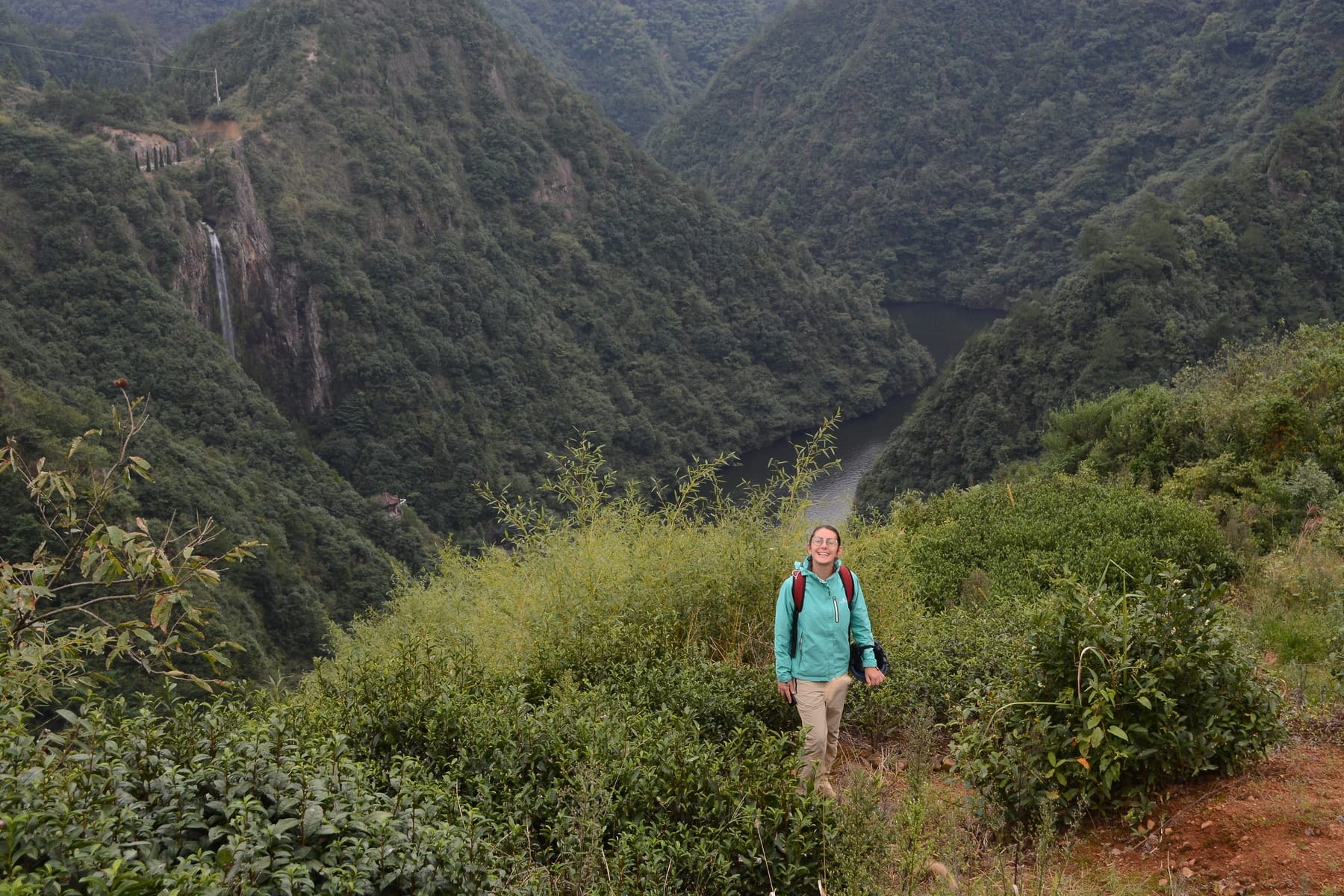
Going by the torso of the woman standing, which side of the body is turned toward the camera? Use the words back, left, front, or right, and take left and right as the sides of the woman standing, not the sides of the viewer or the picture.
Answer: front

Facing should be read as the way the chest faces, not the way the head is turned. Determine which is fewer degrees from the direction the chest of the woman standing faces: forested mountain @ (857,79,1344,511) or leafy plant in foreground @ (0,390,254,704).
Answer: the leafy plant in foreground

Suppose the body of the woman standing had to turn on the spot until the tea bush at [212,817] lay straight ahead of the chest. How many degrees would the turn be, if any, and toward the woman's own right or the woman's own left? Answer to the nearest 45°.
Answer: approximately 45° to the woman's own right

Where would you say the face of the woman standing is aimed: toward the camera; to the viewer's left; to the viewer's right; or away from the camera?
toward the camera

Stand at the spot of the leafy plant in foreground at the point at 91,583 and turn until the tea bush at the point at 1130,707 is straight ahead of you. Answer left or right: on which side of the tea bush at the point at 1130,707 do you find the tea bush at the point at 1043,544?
left

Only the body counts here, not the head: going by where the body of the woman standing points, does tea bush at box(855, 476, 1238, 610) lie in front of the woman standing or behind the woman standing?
behind

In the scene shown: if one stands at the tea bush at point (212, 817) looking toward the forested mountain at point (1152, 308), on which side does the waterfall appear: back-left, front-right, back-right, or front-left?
front-left

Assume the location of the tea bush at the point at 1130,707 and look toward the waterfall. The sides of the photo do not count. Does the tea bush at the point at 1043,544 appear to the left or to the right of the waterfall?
right

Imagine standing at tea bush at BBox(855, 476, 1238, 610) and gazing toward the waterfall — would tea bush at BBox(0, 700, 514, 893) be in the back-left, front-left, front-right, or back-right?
back-left

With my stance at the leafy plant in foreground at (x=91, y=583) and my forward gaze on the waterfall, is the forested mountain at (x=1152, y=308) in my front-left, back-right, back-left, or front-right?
front-right

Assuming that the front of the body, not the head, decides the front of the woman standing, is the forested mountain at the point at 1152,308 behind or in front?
behind

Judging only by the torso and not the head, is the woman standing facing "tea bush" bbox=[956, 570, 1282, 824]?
no

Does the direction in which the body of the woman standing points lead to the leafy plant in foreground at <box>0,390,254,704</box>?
no

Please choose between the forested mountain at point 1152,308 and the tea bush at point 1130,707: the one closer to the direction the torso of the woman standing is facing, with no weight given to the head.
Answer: the tea bush

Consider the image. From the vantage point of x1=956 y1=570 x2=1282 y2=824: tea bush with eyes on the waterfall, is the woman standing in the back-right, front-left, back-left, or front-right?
front-left

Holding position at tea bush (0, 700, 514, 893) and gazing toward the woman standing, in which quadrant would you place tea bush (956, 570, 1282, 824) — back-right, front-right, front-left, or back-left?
front-right

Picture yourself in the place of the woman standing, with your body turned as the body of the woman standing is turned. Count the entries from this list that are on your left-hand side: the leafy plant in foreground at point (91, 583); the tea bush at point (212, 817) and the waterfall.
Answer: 0

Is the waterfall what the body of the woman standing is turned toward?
no
